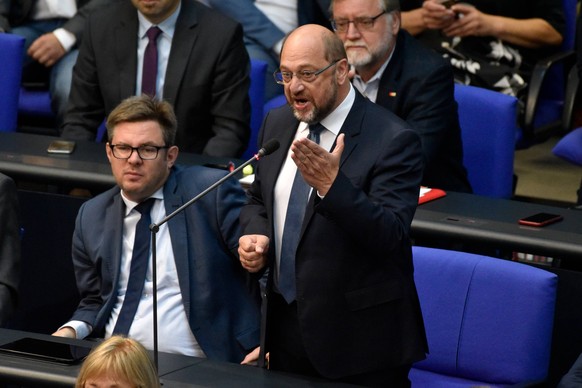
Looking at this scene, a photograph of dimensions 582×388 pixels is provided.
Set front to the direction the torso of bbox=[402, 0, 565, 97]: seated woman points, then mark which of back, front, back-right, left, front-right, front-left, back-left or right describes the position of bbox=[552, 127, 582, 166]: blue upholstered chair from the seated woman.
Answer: left

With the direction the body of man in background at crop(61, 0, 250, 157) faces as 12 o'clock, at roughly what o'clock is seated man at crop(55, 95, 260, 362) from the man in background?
The seated man is roughly at 12 o'clock from the man in background.

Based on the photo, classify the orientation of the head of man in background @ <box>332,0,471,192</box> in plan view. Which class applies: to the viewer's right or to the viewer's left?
to the viewer's left

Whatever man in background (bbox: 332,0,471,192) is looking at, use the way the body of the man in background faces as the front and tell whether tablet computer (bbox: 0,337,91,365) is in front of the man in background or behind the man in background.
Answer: in front

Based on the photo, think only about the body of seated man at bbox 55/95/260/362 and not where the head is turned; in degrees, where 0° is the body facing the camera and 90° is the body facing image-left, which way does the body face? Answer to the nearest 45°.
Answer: approximately 45°

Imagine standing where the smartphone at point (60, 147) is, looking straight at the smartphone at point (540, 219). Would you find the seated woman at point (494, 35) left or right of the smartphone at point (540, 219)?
left

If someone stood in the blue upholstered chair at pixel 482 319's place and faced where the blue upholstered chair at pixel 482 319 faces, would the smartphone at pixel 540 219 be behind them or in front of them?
behind

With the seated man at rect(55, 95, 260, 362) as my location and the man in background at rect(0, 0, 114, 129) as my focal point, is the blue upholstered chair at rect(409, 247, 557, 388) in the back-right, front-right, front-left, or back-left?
back-right

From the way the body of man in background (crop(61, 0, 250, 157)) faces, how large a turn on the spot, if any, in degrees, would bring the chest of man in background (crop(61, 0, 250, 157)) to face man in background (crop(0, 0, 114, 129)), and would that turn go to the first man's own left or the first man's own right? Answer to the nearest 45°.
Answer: approximately 135° to the first man's own right

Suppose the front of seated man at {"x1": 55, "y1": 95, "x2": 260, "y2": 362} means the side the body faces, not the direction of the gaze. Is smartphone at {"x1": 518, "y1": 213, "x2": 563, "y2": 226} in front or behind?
behind

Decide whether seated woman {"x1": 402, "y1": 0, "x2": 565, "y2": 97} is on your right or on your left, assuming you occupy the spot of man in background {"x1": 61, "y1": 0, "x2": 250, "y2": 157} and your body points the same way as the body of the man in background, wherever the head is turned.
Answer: on your left
